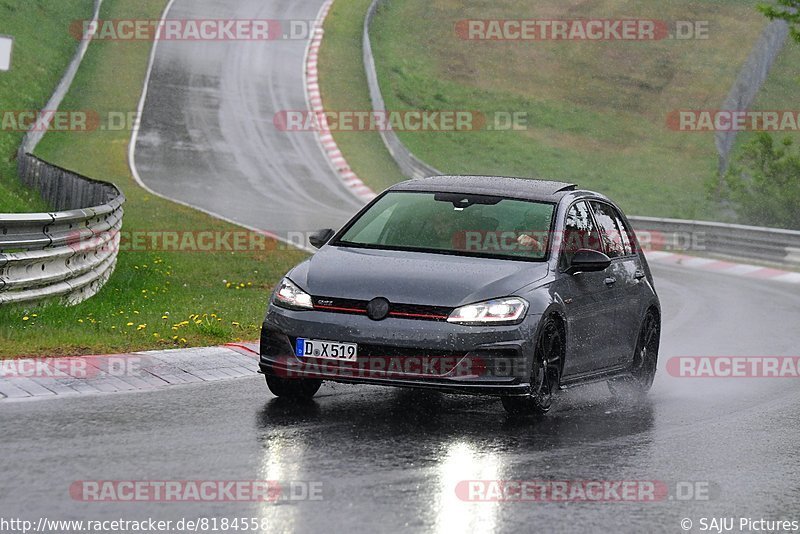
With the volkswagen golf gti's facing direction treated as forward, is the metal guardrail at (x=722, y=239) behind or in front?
behind

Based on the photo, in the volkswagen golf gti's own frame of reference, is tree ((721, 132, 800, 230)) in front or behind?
behind

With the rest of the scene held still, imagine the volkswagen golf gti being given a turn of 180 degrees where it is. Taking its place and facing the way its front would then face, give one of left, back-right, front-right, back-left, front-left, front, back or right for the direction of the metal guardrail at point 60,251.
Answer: left

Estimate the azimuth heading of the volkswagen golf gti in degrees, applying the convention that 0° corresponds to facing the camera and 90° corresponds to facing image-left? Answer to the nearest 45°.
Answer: approximately 45°
